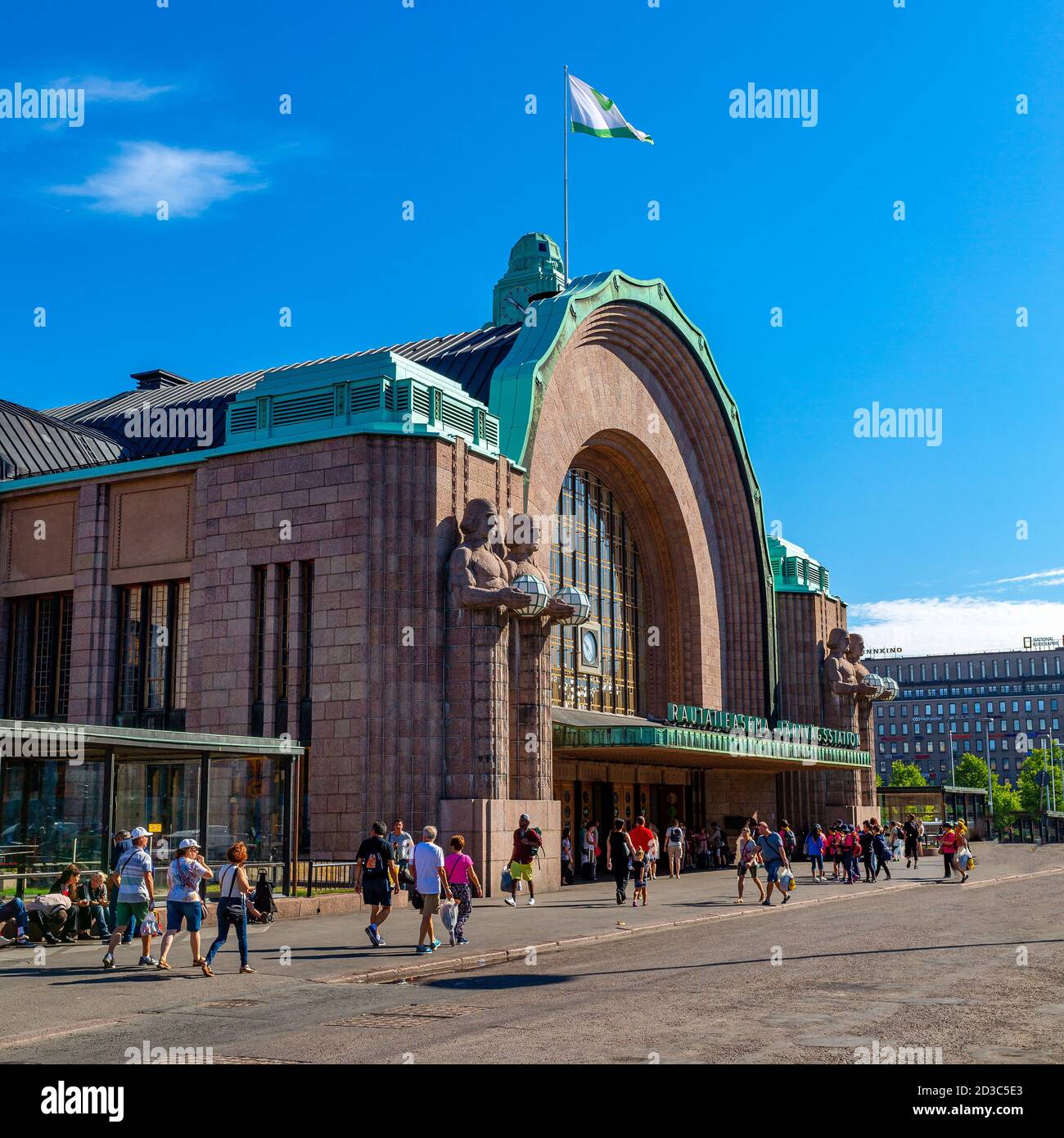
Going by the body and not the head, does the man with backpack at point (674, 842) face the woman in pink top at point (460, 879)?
no

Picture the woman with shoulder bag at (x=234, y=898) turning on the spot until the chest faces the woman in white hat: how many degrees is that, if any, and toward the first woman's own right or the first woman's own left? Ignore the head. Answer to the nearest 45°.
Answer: approximately 90° to the first woman's own left

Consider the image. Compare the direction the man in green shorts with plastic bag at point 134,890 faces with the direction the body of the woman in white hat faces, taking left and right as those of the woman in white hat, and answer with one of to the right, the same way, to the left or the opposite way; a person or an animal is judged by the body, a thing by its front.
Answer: the same way

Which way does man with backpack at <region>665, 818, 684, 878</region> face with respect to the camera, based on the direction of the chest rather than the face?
away from the camera

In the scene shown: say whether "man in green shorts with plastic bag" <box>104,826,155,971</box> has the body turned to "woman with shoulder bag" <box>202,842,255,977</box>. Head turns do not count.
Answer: no

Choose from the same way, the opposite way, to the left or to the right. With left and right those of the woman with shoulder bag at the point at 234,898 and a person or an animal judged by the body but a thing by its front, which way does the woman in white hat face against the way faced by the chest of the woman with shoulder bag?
the same way

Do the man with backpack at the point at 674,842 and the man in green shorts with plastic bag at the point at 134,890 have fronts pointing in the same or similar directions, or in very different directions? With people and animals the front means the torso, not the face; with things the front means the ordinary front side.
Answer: same or similar directions

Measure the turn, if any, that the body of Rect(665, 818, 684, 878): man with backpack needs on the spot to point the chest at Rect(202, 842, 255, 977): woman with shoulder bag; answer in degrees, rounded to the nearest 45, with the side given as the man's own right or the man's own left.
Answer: approximately 180°

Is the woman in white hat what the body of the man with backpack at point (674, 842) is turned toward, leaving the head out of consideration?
no
